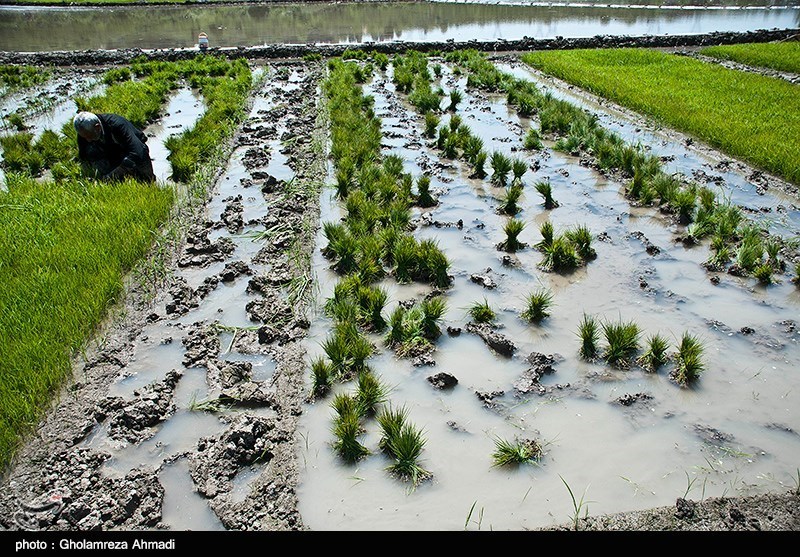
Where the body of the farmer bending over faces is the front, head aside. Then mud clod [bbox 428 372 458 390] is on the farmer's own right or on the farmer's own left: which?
on the farmer's own left

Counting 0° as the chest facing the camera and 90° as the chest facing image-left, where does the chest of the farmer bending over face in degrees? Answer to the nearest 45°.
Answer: approximately 45°

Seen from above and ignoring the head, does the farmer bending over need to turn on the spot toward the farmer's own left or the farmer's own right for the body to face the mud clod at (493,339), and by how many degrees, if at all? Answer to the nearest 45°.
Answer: approximately 90° to the farmer's own left
